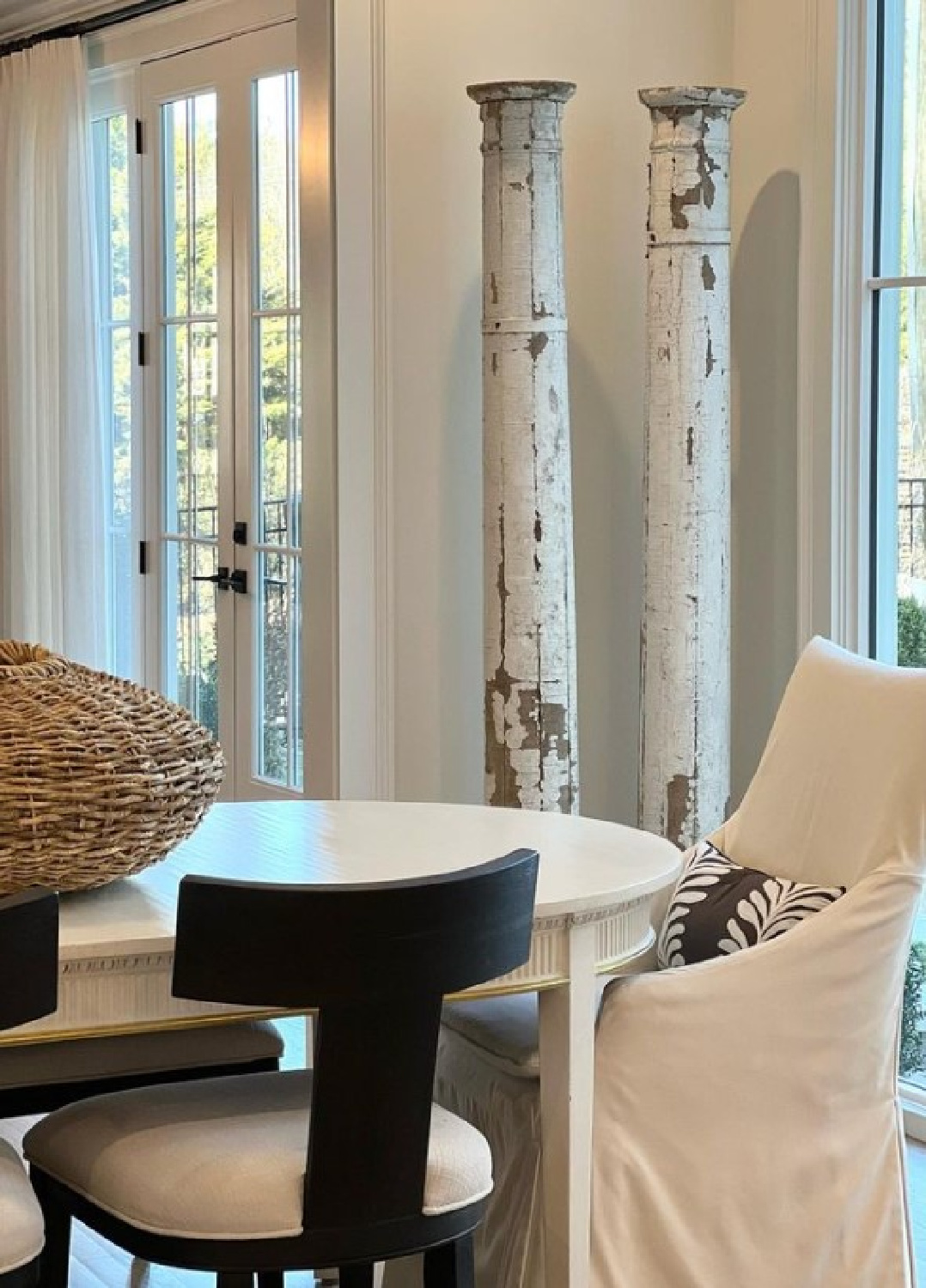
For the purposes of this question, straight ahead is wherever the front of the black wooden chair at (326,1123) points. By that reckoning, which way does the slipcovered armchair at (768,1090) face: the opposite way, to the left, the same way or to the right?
to the left

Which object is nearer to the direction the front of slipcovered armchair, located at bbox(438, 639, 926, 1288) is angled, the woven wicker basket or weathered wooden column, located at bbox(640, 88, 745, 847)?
the woven wicker basket

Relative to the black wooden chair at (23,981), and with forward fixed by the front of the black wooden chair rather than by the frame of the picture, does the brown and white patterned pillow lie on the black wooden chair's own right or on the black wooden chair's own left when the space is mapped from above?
on the black wooden chair's own right

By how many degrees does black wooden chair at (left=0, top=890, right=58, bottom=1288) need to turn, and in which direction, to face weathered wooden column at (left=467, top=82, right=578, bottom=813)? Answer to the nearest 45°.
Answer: approximately 90° to its right

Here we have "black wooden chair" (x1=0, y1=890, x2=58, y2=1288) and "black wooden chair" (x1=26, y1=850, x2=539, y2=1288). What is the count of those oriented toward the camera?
0

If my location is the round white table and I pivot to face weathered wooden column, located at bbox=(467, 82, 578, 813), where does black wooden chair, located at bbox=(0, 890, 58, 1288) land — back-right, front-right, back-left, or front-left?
back-left

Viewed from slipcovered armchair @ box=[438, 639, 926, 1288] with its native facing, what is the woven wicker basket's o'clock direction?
The woven wicker basket is roughly at 12 o'clock from the slipcovered armchair.

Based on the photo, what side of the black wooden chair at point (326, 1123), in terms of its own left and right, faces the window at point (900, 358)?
right

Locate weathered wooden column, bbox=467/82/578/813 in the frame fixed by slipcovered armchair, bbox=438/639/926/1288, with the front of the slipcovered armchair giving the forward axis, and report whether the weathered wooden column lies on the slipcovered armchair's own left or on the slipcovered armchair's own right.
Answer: on the slipcovered armchair's own right

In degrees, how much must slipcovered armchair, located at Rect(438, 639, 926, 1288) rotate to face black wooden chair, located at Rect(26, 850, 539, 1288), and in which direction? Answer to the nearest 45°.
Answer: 0° — it already faces it

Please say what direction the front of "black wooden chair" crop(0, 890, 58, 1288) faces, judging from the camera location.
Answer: facing away from the viewer and to the left of the viewer

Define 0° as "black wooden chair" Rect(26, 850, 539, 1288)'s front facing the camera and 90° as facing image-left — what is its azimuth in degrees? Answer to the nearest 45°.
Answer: approximately 135°
